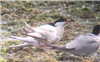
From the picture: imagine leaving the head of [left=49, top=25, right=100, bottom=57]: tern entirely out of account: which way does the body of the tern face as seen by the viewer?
to the viewer's right
